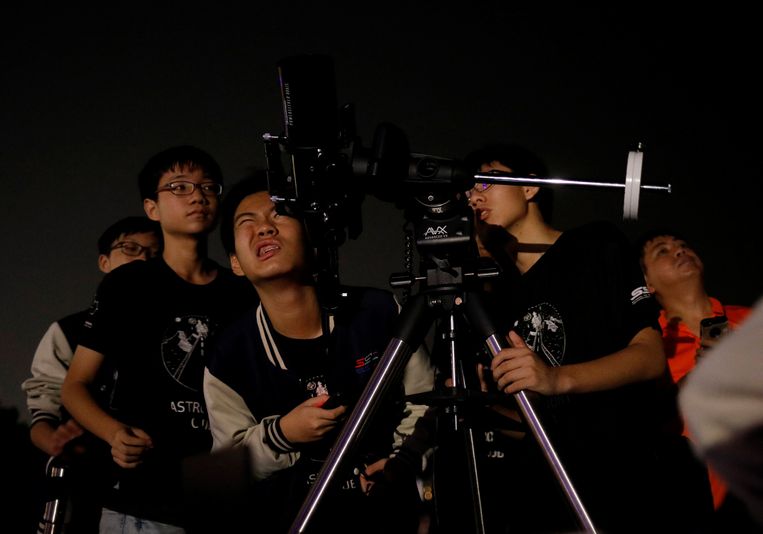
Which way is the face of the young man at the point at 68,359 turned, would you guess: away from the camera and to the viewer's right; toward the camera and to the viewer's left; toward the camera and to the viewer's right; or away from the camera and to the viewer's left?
toward the camera and to the viewer's right

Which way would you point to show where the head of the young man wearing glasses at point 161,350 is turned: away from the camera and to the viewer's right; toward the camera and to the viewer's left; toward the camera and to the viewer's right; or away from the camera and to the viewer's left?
toward the camera and to the viewer's right

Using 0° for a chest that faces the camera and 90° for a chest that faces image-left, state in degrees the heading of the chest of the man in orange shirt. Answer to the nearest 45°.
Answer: approximately 315°

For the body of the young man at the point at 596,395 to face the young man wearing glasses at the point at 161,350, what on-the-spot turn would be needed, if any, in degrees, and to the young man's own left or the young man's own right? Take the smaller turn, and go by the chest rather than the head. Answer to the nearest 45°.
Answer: approximately 45° to the young man's own right

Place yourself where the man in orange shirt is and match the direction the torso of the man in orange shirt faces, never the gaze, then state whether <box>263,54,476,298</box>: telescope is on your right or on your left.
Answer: on your right

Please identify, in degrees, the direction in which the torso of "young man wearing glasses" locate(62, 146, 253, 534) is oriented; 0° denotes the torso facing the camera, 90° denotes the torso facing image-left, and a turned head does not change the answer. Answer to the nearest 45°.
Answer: approximately 315°

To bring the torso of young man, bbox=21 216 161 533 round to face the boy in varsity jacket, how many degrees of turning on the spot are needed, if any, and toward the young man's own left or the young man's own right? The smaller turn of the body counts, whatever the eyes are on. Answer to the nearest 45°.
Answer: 0° — they already face them
